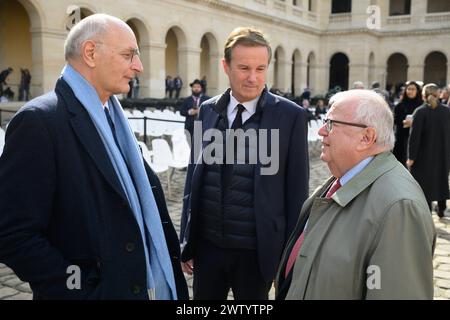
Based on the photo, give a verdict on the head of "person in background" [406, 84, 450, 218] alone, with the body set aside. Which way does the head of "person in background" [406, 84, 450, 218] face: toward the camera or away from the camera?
away from the camera

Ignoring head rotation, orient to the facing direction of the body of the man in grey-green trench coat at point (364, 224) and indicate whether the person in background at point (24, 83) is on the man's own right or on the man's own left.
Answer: on the man's own right

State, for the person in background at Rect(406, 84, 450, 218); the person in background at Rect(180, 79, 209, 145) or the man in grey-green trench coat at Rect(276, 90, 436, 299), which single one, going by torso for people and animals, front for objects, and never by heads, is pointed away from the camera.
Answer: the person in background at Rect(406, 84, 450, 218)

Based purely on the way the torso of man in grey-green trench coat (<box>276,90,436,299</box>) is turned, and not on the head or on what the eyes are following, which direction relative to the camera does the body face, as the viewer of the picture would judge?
to the viewer's left

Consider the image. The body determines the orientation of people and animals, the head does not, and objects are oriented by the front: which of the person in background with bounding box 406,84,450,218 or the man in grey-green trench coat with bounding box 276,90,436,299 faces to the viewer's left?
the man in grey-green trench coat

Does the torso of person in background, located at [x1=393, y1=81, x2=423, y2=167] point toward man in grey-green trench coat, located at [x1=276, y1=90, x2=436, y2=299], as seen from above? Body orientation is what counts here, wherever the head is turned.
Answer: yes

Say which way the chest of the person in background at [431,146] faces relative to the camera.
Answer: away from the camera

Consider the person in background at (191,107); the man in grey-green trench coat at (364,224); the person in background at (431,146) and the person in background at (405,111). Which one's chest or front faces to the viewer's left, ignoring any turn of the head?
the man in grey-green trench coat

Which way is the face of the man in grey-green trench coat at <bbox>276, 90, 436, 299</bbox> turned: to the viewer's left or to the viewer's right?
to the viewer's left
